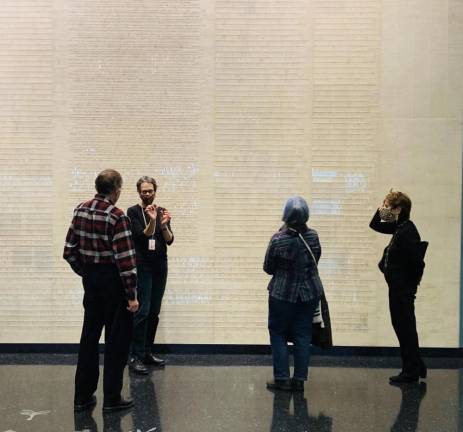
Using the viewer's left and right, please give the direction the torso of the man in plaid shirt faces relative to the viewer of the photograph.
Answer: facing away from the viewer and to the right of the viewer

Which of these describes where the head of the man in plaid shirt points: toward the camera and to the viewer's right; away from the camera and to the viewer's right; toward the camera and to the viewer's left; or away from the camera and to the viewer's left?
away from the camera and to the viewer's right
